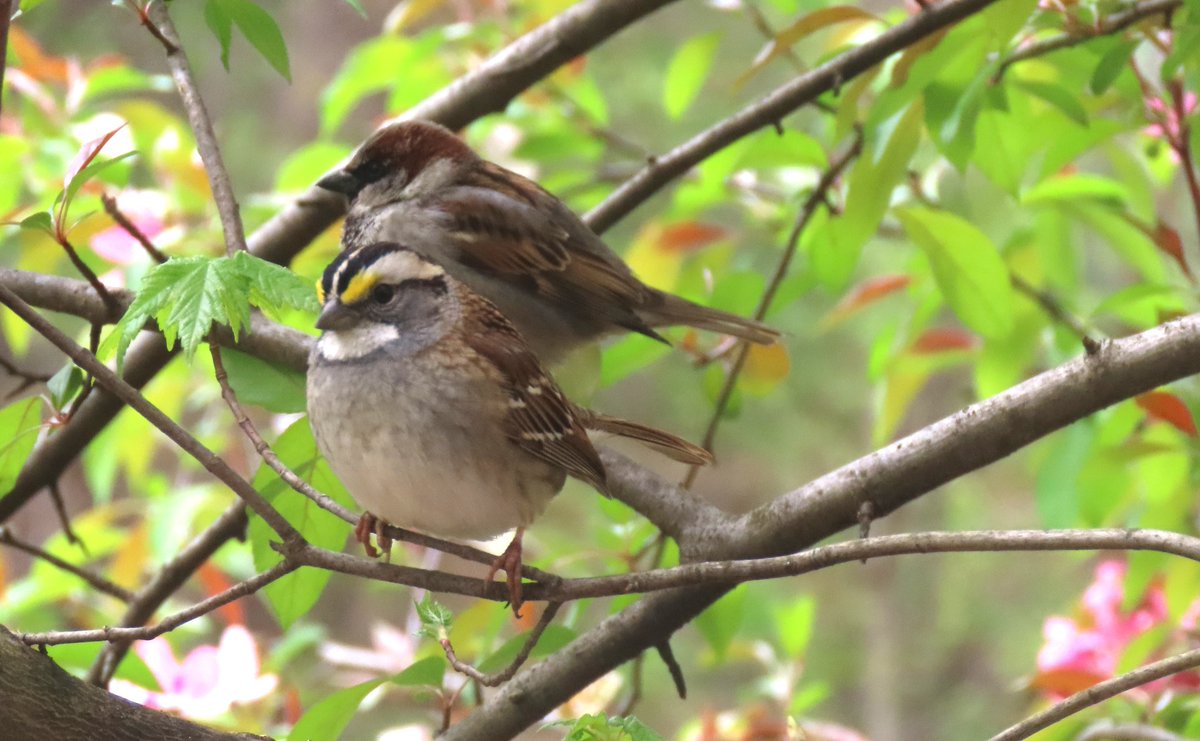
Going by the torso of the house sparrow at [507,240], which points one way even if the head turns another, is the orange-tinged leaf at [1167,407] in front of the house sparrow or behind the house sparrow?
behind

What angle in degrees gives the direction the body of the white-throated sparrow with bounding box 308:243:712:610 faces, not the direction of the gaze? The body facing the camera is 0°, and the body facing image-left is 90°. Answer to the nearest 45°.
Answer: approximately 45°

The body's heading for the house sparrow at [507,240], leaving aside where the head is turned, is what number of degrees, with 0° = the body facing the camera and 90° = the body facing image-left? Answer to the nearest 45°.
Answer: approximately 90°

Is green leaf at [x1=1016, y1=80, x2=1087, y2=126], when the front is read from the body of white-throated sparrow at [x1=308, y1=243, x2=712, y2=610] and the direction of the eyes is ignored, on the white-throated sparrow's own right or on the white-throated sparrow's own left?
on the white-throated sparrow's own left

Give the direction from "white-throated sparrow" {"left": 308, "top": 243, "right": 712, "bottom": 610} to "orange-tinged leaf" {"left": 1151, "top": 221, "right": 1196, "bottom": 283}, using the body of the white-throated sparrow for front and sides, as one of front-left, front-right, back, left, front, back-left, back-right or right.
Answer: back-left

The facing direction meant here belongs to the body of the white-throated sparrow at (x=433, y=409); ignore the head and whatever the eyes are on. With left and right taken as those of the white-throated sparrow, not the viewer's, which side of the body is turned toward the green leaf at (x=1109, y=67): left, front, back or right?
back
